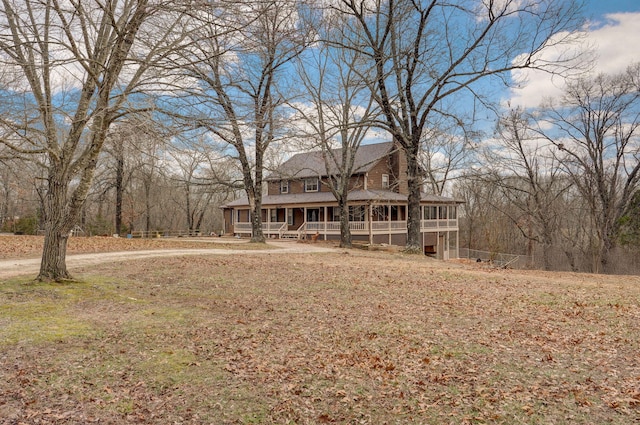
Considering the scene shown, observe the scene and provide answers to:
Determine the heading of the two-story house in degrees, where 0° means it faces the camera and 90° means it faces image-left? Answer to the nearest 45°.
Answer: approximately 45°
